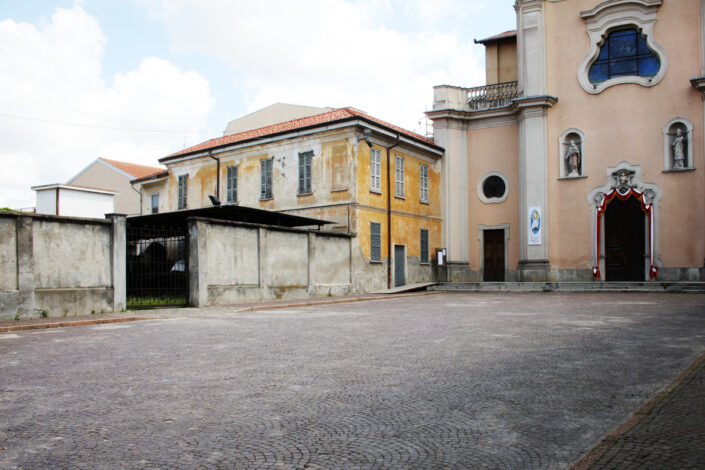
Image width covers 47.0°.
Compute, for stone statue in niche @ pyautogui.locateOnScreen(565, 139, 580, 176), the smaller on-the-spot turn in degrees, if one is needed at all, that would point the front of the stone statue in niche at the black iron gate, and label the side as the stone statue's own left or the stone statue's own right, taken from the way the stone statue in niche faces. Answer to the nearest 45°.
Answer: approximately 45° to the stone statue's own right

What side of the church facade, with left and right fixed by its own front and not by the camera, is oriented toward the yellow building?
right

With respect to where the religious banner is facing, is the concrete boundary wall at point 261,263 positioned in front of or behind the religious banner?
in front

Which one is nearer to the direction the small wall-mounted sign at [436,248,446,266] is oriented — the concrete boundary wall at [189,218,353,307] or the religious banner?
the concrete boundary wall

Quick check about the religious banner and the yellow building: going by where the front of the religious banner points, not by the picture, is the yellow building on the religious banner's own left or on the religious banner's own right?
on the religious banner's own right

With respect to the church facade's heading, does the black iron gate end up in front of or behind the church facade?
in front

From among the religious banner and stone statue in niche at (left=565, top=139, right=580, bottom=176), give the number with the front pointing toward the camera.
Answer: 2
